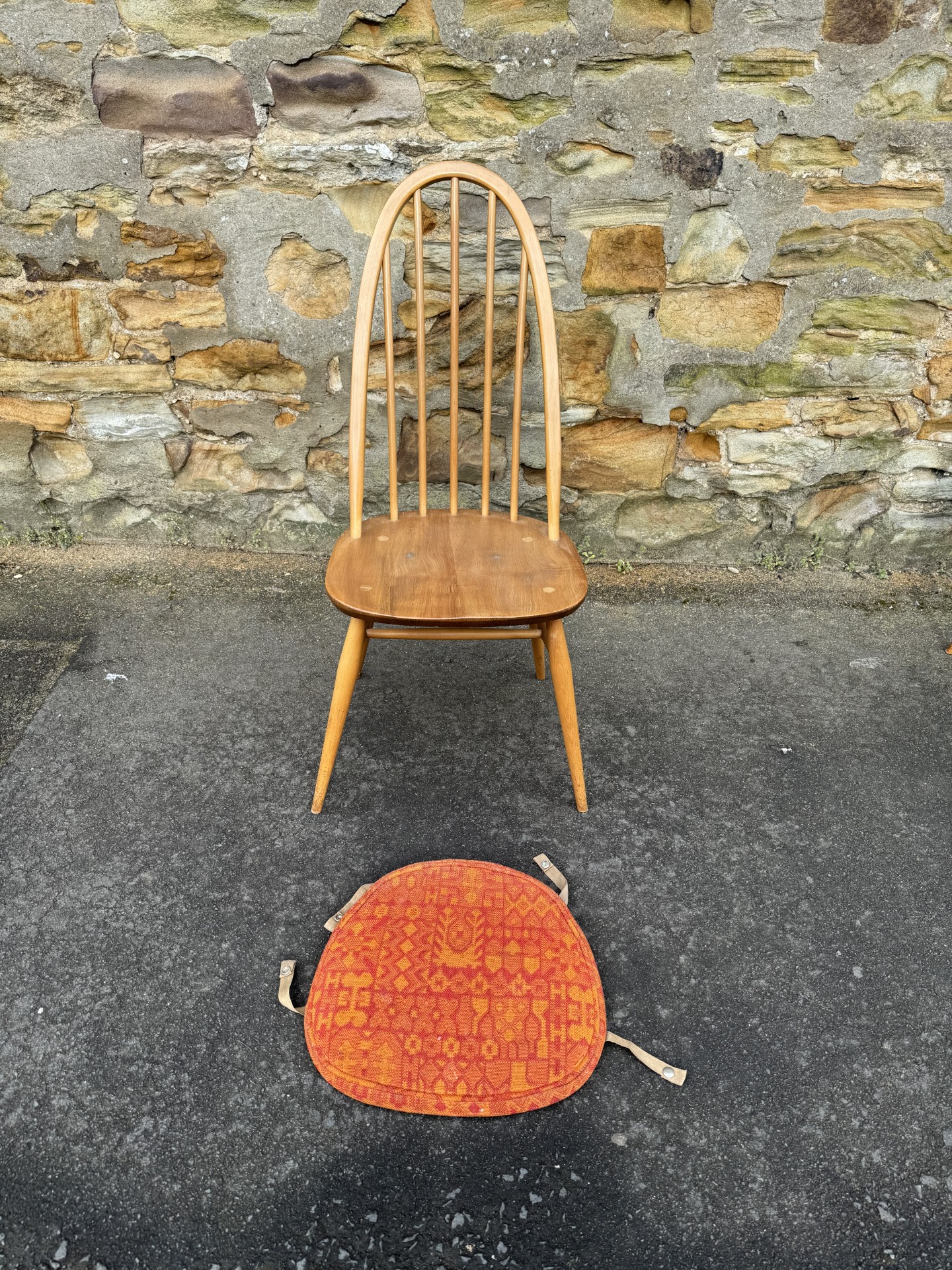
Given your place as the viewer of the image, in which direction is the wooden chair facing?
facing the viewer
